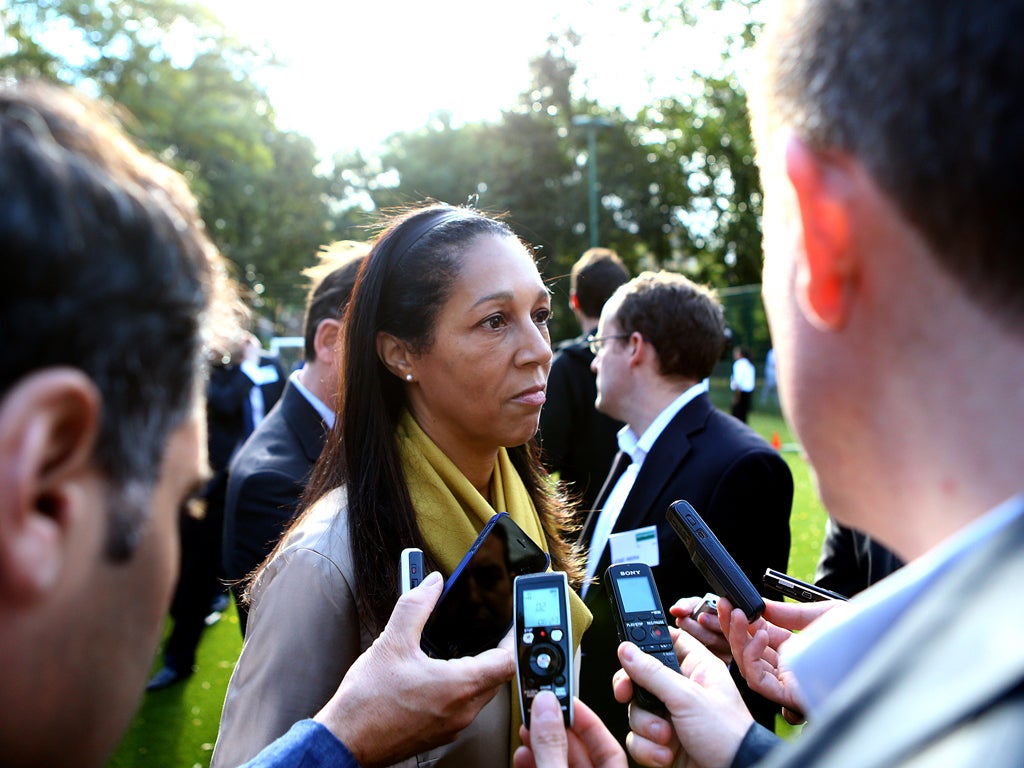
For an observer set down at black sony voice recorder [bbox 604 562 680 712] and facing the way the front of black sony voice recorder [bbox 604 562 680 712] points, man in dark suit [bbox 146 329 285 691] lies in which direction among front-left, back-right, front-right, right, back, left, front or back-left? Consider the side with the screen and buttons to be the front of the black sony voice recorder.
back-right

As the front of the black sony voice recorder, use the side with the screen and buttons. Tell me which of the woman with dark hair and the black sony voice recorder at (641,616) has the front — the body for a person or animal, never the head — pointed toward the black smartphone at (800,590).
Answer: the woman with dark hair

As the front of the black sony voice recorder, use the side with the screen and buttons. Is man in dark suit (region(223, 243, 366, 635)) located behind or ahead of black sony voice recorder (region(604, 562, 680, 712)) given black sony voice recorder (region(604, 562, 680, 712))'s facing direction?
behind

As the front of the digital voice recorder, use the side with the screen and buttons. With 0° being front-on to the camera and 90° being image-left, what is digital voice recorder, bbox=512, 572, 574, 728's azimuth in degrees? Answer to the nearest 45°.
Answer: approximately 0°

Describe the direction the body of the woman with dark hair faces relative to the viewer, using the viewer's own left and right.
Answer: facing the viewer and to the right of the viewer

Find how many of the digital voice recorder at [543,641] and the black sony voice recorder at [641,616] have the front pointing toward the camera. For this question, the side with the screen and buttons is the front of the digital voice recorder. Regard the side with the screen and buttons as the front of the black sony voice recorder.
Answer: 2

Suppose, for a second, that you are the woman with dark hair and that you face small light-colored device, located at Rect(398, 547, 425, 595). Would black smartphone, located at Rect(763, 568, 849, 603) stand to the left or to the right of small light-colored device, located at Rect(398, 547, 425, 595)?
left

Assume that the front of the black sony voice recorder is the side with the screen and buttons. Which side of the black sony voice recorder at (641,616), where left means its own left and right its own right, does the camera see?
front

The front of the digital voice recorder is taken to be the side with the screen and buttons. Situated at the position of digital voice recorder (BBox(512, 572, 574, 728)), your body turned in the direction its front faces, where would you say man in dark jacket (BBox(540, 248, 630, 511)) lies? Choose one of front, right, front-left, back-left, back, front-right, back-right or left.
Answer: back

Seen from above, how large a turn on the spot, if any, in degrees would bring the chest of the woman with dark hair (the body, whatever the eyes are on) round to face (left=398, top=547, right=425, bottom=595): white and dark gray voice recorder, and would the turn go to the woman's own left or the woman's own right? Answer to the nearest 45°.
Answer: approximately 45° to the woman's own right
